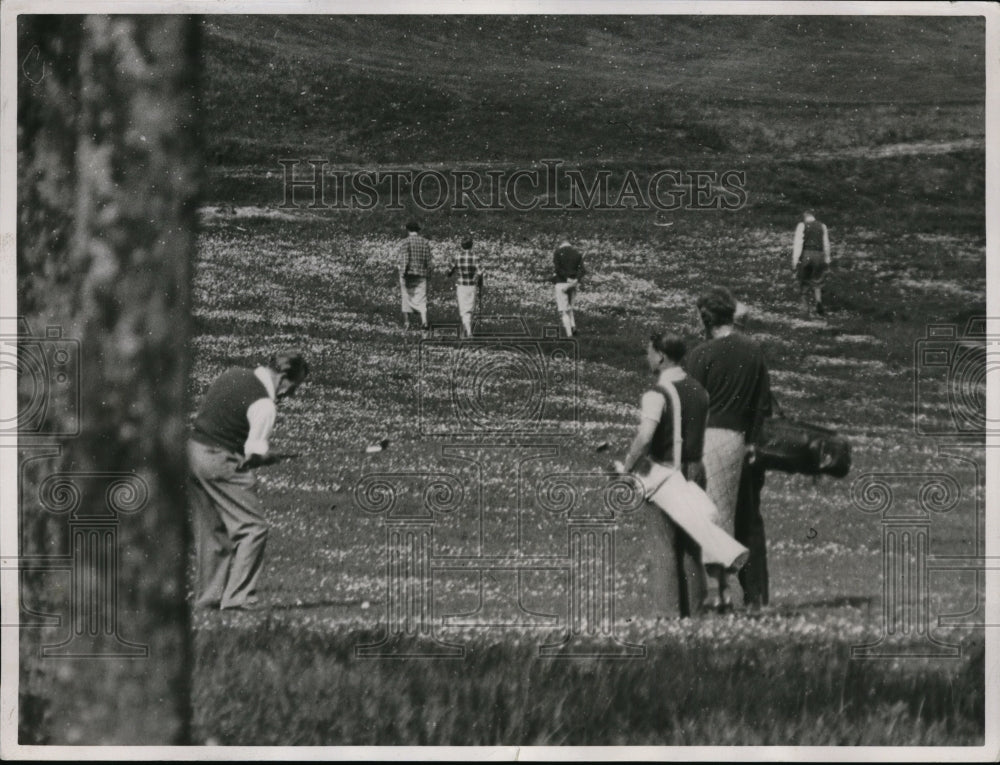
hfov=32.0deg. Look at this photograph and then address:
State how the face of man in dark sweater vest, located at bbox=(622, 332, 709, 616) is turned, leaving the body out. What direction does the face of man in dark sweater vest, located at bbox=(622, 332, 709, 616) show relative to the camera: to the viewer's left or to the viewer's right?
to the viewer's left

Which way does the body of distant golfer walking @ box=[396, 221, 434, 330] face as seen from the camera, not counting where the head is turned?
away from the camera

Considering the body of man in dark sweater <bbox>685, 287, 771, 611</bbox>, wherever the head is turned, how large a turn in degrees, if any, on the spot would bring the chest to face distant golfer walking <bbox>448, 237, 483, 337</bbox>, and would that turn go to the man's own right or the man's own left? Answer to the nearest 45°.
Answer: approximately 45° to the man's own left

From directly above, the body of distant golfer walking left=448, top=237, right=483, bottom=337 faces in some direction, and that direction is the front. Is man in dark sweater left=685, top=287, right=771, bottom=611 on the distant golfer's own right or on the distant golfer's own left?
on the distant golfer's own right

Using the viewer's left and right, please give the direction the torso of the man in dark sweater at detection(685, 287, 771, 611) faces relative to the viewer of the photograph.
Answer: facing away from the viewer and to the left of the viewer

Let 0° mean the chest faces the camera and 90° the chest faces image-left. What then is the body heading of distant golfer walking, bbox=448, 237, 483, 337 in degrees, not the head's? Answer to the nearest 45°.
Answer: approximately 180°

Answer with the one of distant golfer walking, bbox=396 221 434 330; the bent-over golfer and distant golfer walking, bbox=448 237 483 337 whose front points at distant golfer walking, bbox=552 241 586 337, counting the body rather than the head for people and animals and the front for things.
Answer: the bent-over golfer

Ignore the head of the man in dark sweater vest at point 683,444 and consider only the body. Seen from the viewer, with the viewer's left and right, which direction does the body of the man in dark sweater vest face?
facing away from the viewer and to the left of the viewer

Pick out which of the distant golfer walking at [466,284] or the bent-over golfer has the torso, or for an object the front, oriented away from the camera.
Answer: the distant golfer walking

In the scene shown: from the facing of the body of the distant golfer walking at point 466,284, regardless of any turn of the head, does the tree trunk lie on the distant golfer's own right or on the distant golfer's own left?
on the distant golfer's own left

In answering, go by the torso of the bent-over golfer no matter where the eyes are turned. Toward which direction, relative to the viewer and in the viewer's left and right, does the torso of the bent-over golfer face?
facing to the right of the viewer

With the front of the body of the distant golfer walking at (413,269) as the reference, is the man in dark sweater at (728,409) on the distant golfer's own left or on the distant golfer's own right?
on the distant golfer's own right

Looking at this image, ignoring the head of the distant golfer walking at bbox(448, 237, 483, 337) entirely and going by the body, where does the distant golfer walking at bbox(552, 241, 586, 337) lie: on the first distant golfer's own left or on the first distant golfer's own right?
on the first distant golfer's own right
